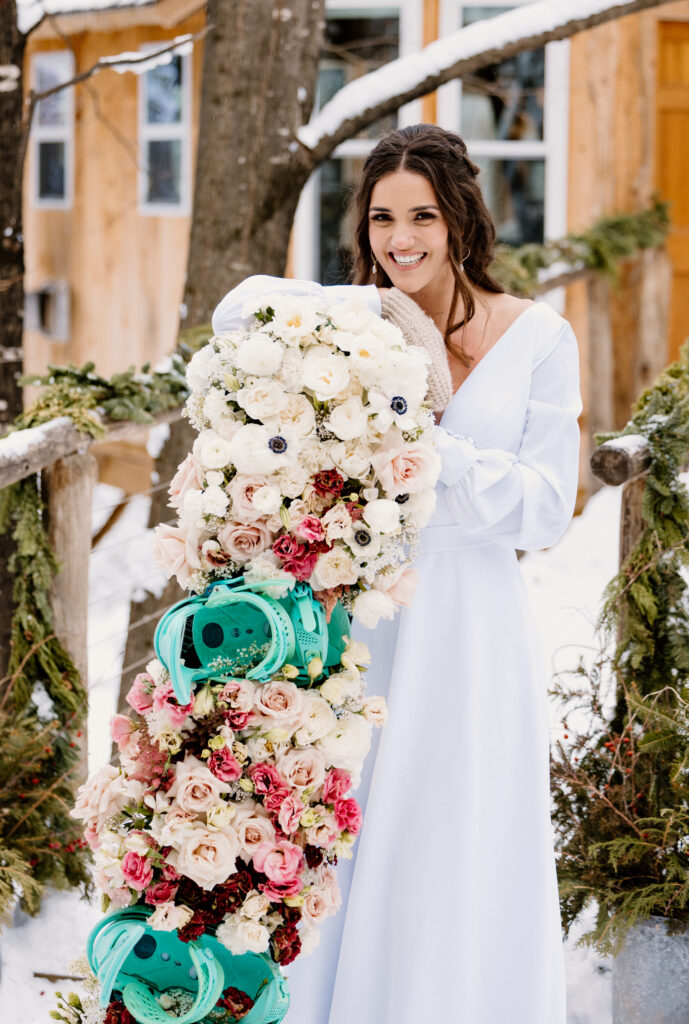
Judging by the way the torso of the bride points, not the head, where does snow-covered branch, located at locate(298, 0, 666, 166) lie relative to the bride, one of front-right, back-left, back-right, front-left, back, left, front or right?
back-right

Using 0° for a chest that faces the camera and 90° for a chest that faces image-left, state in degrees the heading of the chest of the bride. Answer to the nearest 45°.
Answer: approximately 45°

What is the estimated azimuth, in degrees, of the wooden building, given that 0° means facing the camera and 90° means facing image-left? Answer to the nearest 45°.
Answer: approximately 0°

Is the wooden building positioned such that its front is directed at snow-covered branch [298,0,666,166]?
yes

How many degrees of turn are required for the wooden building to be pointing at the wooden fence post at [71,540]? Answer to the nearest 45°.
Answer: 0° — it already faces it

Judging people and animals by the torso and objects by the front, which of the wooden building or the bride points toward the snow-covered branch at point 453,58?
the wooden building

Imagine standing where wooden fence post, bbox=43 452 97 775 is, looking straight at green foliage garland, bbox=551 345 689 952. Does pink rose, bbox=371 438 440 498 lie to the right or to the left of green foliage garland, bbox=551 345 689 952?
right

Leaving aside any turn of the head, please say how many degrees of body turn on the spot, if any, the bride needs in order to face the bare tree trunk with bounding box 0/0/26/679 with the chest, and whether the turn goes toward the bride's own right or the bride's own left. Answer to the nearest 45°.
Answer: approximately 90° to the bride's own right

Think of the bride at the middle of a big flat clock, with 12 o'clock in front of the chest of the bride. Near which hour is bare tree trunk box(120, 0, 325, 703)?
The bare tree trunk is roughly at 4 o'clock from the bride.
